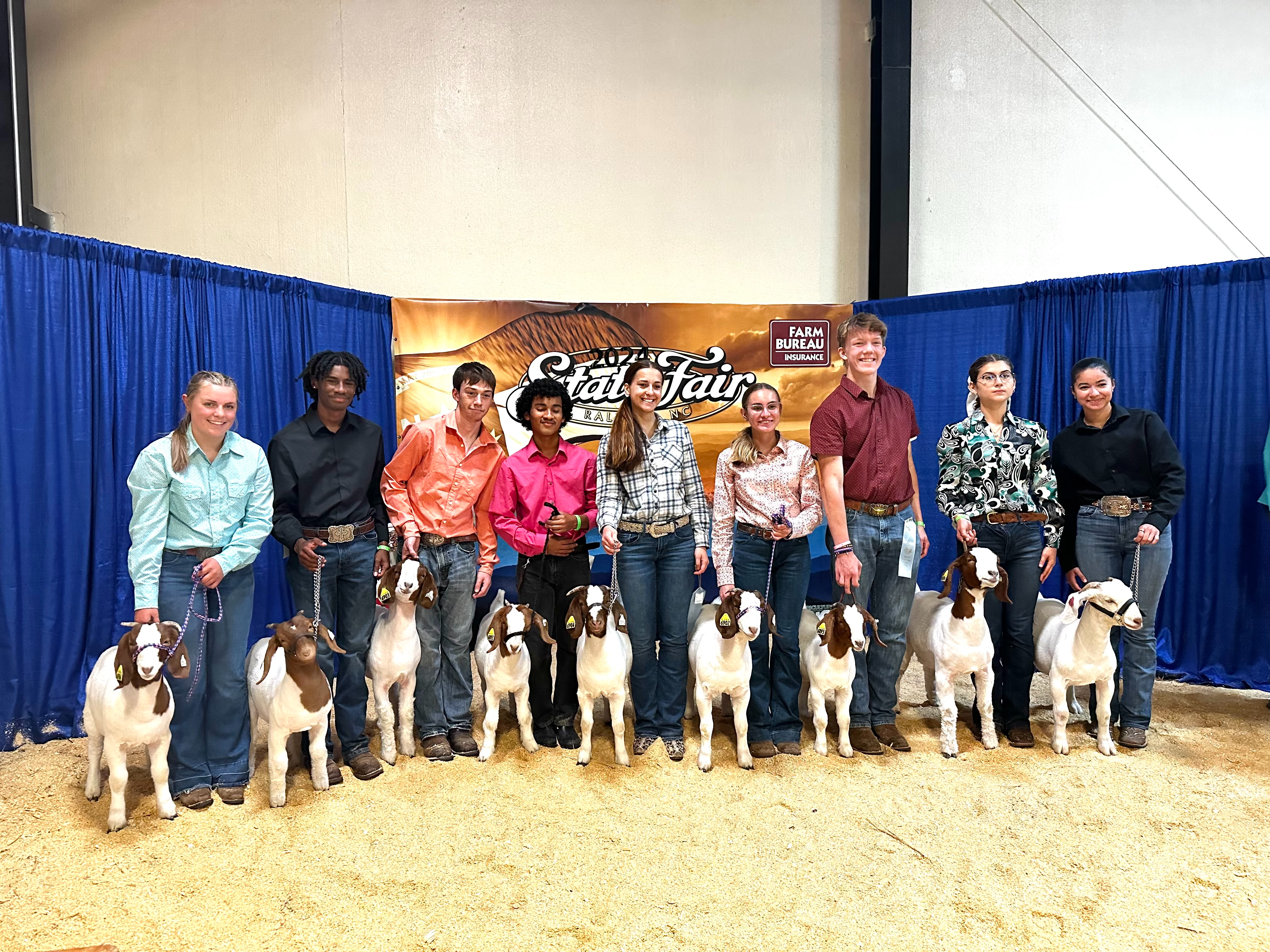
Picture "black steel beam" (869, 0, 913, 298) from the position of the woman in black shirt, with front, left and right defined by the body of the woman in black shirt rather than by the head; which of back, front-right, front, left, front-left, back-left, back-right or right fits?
back-right

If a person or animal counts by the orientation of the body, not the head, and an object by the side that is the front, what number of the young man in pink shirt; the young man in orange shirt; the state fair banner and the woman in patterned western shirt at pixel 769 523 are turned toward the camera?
4

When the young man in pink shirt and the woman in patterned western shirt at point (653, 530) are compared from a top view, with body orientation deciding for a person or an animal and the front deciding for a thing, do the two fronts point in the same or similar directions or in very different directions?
same or similar directions

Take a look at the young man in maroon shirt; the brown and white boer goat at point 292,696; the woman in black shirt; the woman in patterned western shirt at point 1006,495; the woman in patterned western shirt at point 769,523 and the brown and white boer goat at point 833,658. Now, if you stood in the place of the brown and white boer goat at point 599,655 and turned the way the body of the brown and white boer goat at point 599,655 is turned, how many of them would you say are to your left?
5

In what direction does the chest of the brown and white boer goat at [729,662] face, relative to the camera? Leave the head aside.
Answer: toward the camera

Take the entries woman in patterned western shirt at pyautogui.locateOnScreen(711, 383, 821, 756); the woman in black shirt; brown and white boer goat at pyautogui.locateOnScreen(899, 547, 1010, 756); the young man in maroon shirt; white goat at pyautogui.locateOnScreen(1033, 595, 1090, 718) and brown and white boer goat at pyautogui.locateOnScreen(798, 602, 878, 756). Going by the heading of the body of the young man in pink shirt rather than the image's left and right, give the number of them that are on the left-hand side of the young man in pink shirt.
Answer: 6

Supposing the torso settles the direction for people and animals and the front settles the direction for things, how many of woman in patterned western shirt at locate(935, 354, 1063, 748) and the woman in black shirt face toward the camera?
2

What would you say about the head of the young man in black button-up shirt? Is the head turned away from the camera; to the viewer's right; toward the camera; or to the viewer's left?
toward the camera

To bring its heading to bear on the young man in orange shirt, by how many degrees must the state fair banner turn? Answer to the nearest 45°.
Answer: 0° — it already faces them

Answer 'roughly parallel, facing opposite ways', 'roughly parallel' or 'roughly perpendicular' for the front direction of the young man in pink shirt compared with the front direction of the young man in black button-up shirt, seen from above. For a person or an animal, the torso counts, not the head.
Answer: roughly parallel

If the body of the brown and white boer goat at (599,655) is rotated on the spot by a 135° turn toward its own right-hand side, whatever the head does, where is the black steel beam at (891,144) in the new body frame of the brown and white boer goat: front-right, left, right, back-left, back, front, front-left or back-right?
right

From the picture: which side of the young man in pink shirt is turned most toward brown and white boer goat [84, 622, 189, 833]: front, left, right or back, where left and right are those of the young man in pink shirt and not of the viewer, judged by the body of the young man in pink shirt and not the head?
right

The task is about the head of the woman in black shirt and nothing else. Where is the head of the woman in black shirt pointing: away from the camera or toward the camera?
toward the camera

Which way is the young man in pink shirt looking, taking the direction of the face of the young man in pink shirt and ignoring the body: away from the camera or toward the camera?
toward the camera

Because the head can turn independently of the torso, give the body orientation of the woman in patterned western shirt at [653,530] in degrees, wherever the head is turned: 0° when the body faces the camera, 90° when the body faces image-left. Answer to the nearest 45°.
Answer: approximately 0°

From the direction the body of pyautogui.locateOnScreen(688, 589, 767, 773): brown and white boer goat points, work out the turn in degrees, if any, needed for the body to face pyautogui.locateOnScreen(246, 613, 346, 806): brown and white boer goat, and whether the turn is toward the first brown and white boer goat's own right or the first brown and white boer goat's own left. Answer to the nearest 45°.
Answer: approximately 90° to the first brown and white boer goat's own right

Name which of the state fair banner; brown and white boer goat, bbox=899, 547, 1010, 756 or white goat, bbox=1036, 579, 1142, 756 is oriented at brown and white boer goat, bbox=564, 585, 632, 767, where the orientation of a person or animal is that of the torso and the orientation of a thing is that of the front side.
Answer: the state fair banner
